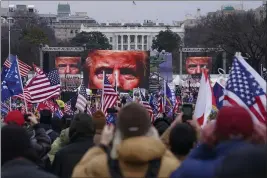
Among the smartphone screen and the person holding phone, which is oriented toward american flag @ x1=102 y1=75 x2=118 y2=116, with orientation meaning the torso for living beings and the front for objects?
the person holding phone

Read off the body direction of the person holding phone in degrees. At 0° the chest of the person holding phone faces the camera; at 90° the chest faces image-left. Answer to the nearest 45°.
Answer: approximately 180°

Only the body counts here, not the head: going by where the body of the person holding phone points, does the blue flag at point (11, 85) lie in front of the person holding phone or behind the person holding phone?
in front

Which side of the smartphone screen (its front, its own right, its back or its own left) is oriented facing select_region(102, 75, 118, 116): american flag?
back

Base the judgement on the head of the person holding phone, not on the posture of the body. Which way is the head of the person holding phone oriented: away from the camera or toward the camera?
away from the camera

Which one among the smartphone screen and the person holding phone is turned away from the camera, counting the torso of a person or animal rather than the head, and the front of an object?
the person holding phone

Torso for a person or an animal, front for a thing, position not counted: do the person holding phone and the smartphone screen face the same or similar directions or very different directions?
very different directions

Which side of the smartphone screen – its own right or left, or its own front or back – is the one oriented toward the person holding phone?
front

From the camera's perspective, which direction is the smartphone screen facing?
toward the camera

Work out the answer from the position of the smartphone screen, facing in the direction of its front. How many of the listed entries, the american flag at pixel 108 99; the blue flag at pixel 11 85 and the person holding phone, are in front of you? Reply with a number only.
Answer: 1

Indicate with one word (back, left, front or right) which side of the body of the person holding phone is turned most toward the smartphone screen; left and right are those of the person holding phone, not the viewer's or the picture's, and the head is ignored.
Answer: front

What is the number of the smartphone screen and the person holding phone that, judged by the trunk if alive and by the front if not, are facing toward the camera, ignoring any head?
1

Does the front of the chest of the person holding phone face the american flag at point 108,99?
yes
